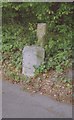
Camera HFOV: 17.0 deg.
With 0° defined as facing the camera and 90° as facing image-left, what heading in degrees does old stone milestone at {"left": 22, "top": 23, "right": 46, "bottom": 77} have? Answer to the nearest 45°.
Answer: approximately 45°
